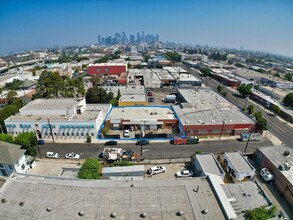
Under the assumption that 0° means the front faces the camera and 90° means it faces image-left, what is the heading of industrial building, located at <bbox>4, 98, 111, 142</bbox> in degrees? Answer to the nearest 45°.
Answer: approximately 0°

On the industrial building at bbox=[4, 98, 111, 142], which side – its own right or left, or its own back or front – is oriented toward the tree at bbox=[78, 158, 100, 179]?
front

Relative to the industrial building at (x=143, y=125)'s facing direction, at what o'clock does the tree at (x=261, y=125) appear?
The tree is roughly at 9 o'clock from the industrial building.

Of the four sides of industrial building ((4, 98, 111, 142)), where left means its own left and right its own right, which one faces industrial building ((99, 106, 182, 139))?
left

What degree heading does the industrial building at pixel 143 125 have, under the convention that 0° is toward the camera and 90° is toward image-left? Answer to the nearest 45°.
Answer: approximately 0°

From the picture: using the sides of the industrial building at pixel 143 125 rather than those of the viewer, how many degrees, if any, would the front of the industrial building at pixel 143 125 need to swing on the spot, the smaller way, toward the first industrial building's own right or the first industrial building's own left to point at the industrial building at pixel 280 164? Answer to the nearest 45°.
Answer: approximately 45° to the first industrial building's own left

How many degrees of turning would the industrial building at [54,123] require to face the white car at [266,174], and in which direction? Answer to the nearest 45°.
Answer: approximately 45° to its left

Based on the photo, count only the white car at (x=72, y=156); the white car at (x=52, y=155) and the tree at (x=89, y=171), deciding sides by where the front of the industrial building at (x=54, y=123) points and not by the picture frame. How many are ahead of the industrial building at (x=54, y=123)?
3

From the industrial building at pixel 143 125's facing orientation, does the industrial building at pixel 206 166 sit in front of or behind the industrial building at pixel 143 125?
in front

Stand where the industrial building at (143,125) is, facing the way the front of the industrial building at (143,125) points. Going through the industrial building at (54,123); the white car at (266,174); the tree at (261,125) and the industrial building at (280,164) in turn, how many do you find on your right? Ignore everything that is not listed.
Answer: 1

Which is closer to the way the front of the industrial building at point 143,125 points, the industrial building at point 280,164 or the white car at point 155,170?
the white car

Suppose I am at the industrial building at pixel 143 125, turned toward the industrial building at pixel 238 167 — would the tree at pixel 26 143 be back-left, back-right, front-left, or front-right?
back-right

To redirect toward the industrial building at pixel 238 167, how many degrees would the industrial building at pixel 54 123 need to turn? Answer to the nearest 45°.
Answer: approximately 45° to its left

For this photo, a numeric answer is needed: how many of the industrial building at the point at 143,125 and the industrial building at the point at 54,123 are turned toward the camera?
2

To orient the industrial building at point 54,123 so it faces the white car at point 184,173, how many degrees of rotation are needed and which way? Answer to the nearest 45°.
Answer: approximately 45° to its left

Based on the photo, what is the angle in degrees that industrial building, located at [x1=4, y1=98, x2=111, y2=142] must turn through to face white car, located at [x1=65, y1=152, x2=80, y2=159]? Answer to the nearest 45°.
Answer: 0° — it already faces it

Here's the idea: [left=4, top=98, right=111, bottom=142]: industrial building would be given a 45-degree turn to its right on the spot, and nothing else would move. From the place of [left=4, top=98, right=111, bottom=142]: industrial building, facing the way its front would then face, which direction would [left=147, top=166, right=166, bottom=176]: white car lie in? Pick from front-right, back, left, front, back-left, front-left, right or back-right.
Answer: left

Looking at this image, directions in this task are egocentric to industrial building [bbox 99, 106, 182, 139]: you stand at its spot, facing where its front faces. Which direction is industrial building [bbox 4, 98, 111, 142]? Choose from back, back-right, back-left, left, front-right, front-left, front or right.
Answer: right
